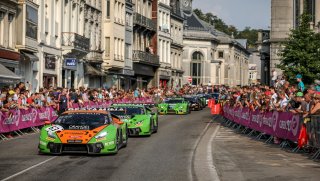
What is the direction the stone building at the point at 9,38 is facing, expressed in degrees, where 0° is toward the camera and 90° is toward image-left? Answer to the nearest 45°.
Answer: approximately 315°

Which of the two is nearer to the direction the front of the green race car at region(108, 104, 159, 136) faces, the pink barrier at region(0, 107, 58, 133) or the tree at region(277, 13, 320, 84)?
the pink barrier

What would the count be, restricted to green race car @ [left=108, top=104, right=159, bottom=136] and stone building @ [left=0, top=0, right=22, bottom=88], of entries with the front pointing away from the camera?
0

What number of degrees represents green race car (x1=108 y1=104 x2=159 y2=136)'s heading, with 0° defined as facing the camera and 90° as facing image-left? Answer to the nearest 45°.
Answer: approximately 45°

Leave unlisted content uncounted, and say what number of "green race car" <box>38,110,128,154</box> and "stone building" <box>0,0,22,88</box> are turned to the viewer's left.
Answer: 0

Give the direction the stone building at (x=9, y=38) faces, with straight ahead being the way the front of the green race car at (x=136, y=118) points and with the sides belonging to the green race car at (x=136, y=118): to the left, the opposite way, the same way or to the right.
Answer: to the left

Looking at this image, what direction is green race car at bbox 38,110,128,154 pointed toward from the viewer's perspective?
toward the camera

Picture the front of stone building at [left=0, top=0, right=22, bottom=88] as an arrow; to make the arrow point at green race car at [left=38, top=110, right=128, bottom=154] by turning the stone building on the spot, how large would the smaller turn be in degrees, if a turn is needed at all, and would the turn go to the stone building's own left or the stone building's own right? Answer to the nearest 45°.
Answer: approximately 45° to the stone building's own right

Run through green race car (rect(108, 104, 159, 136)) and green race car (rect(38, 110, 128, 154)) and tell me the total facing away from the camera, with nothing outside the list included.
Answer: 0

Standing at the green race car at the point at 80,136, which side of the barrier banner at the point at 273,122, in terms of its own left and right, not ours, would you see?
front

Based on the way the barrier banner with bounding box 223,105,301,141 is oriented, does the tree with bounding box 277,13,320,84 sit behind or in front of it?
behind

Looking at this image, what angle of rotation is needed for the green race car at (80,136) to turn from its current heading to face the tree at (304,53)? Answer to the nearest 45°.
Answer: approximately 135° to its left

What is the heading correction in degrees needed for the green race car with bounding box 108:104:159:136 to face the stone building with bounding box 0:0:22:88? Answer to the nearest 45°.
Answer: approximately 90° to its right
